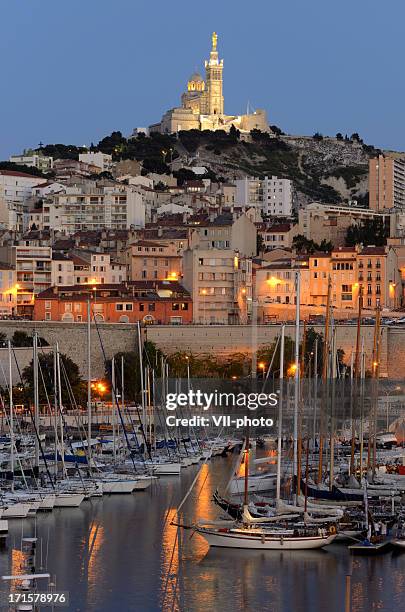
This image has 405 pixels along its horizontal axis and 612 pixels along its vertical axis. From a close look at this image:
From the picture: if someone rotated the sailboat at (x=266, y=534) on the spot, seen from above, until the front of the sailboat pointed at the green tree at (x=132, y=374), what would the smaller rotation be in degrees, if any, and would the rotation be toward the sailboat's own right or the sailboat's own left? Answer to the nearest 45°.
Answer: approximately 90° to the sailboat's own right

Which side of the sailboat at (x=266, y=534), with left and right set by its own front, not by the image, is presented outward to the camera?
left
